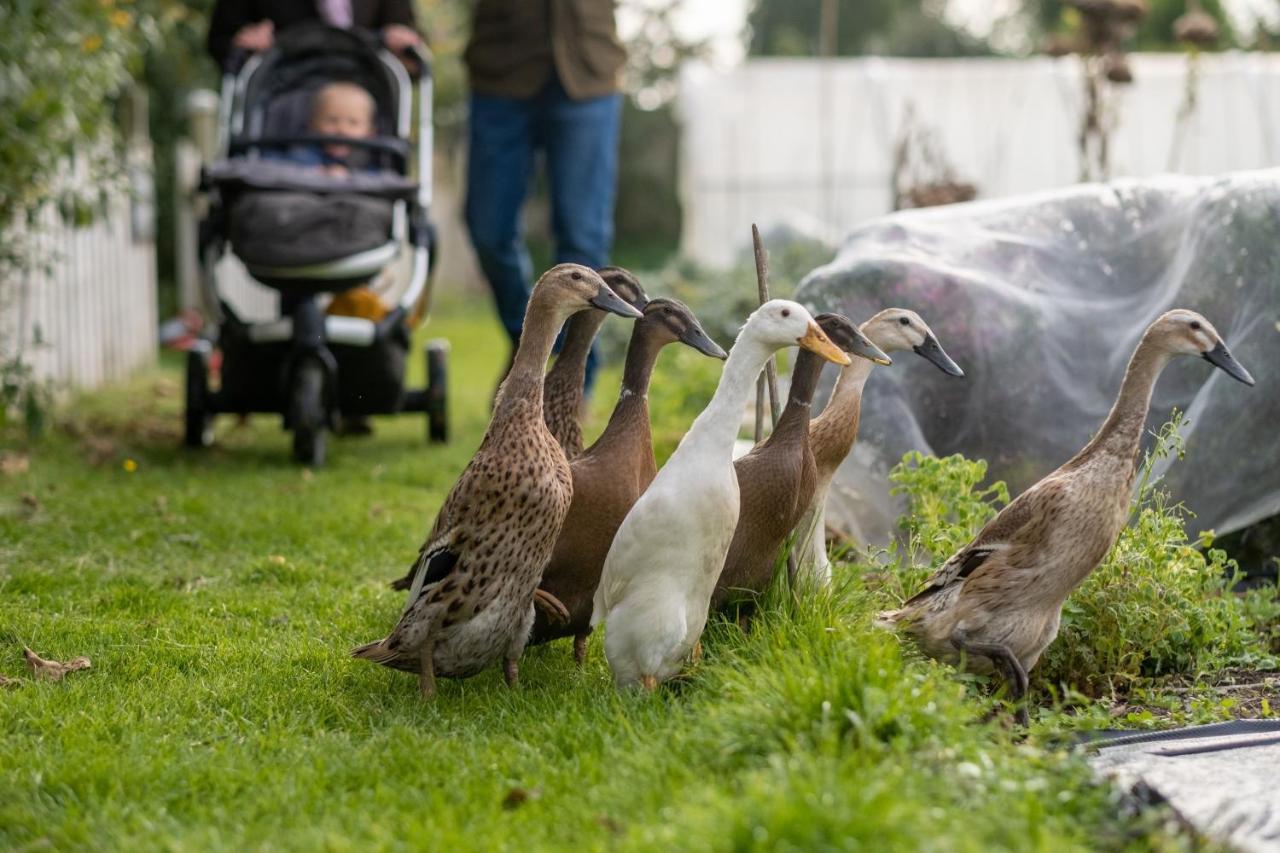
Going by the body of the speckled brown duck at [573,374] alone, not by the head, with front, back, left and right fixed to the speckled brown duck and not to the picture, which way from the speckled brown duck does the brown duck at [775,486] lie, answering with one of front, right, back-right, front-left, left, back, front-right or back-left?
front-right

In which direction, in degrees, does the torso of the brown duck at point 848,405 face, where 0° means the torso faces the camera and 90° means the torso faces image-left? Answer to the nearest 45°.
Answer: approximately 270°

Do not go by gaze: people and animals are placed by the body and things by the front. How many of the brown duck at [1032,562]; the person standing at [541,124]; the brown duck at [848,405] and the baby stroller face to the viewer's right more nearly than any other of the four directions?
2

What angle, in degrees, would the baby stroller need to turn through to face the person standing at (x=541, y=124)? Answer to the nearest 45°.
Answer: approximately 90° to its left

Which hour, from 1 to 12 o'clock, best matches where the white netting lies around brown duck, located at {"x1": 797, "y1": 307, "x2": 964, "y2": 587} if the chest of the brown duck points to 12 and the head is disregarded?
The white netting is roughly at 10 o'clock from the brown duck.

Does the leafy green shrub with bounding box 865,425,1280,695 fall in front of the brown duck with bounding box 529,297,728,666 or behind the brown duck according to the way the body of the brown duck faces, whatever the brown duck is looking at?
in front

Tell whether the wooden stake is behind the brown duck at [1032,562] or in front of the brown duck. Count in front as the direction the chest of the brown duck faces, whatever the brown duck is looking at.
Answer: behind

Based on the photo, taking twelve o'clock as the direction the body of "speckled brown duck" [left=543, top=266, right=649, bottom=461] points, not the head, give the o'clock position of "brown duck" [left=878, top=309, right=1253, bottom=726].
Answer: The brown duck is roughly at 1 o'clock from the speckled brown duck.

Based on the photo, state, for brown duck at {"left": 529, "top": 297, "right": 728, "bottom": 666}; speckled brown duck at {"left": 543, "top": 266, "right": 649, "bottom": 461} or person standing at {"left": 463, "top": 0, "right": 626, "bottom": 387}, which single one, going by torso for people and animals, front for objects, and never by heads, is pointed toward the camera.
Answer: the person standing

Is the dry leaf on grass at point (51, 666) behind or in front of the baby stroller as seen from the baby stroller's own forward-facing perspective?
in front

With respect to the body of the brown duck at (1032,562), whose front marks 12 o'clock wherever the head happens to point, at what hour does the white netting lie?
The white netting is roughly at 9 o'clock from the brown duck.

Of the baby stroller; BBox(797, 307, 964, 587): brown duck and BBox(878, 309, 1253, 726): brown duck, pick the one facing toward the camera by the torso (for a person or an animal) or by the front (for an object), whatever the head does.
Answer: the baby stroller

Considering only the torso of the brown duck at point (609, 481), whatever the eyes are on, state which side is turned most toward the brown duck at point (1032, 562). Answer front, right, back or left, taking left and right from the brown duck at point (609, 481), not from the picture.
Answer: front

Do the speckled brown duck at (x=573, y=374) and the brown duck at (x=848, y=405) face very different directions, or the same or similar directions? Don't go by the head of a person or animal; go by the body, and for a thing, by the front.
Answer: same or similar directions

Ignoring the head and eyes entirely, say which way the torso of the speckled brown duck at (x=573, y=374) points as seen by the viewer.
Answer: to the viewer's right

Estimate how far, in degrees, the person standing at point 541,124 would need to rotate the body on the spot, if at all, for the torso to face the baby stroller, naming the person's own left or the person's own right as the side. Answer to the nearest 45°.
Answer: approximately 45° to the person's own right

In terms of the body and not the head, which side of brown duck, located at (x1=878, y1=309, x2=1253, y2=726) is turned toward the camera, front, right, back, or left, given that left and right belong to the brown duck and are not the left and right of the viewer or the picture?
right

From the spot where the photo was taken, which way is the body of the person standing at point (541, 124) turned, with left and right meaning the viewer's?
facing the viewer
